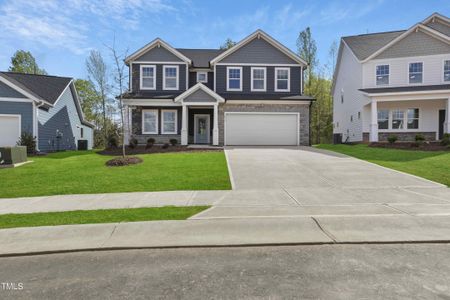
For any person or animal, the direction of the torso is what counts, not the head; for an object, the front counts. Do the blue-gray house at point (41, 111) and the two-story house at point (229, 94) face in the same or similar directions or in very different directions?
same or similar directions

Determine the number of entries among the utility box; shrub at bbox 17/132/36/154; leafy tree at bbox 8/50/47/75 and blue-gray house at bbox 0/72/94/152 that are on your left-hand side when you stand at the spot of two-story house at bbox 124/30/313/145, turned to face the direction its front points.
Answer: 0

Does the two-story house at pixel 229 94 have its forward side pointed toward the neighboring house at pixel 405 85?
no

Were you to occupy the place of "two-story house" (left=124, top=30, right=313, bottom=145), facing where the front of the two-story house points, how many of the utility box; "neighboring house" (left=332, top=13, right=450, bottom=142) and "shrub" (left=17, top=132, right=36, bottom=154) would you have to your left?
1

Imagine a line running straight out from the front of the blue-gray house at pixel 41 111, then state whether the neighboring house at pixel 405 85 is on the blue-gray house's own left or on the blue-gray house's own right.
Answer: on the blue-gray house's own left

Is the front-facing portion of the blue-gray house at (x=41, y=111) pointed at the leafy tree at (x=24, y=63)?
no

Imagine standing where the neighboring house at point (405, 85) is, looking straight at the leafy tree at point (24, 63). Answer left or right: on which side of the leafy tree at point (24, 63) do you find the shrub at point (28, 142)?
left

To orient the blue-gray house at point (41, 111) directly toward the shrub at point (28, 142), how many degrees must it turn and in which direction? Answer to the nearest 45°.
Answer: approximately 45° to its left

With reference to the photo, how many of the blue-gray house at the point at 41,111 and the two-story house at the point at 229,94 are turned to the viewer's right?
0

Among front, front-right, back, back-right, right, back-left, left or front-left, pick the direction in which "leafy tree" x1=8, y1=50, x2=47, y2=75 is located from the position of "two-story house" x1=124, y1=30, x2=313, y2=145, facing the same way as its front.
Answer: back-right

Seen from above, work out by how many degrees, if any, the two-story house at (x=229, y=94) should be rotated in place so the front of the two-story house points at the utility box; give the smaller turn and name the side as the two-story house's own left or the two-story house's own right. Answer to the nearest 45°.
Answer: approximately 45° to the two-story house's own right

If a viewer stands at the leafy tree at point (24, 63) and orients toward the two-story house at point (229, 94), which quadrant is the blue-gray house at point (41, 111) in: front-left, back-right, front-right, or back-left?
front-right

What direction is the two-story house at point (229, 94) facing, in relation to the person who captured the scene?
facing the viewer

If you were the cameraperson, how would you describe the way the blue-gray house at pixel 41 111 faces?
facing the viewer and to the left of the viewer
